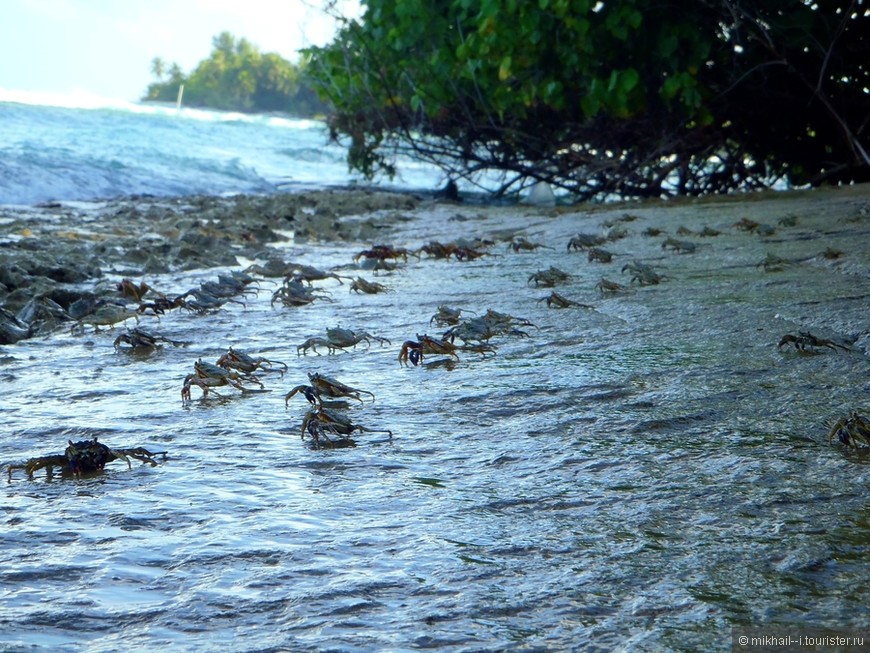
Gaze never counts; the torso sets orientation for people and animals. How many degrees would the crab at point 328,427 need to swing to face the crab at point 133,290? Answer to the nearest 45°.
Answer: approximately 135° to its right

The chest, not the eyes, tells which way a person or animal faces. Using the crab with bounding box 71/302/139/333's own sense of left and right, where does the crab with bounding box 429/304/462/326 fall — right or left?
on its left

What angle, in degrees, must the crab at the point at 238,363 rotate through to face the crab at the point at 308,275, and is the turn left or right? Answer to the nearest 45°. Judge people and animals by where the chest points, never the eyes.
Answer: approximately 135° to its right

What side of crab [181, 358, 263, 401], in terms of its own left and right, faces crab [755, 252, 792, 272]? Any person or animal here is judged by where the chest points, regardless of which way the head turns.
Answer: back

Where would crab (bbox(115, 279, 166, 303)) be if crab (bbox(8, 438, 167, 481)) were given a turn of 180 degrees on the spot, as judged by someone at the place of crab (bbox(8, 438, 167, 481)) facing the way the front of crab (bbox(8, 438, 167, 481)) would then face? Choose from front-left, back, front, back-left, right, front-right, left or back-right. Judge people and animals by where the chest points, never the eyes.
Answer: front

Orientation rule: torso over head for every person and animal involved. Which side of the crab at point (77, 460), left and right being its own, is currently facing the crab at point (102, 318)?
back

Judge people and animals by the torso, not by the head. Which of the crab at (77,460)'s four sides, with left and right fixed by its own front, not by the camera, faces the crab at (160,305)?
back

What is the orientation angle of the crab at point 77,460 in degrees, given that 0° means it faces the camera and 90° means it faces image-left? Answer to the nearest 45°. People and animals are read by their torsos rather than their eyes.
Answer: approximately 0°

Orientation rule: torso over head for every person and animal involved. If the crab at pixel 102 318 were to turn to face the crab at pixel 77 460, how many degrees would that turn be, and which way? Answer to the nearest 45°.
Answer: approximately 45° to its left
